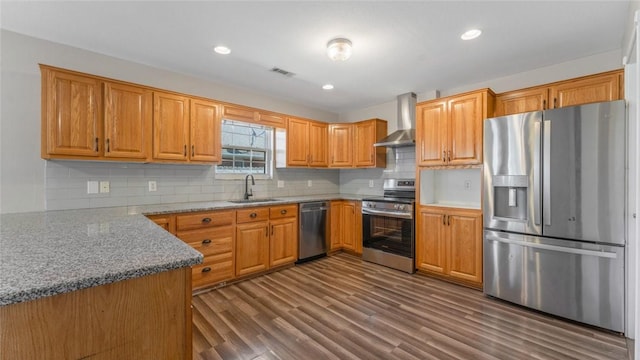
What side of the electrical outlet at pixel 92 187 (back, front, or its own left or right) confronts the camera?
front

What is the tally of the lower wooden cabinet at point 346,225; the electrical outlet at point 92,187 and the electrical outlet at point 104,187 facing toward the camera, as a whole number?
3

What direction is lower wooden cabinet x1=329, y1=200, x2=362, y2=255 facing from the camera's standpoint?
toward the camera

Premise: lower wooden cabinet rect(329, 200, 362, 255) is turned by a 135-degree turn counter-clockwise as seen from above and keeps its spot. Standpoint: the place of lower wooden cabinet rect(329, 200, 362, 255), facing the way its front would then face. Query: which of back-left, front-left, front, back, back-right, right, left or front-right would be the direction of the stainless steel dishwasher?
back

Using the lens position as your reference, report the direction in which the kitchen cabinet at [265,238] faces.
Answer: facing the viewer and to the right of the viewer

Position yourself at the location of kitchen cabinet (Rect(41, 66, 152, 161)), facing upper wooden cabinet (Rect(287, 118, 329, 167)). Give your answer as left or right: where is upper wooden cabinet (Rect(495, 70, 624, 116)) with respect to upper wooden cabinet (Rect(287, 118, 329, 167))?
right

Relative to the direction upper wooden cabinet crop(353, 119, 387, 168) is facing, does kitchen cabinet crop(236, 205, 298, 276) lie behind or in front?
in front

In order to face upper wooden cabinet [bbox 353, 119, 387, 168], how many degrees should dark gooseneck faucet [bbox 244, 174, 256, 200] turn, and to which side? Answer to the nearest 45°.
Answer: approximately 45° to its left

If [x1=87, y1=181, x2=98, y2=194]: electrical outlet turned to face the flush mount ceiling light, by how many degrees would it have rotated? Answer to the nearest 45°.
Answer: approximately 45° to its left
